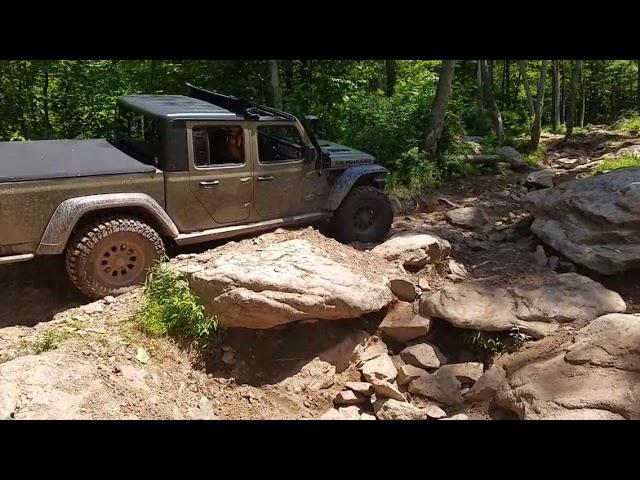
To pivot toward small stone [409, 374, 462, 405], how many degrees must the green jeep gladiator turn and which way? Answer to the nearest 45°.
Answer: approximately 90° to its right

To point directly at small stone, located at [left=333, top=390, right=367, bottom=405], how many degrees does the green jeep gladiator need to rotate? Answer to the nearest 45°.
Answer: approximately 90° to its right

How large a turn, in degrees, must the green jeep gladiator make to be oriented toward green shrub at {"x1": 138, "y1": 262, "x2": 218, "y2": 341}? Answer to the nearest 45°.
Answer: approximately 135° to its right

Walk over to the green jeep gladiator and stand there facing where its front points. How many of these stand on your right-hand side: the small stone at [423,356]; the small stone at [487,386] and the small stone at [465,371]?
3

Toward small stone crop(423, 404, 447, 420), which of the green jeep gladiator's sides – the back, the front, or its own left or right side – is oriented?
right

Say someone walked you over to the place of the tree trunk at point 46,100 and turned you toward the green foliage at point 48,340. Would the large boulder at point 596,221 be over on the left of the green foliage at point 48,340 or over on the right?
left

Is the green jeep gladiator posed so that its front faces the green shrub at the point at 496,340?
no

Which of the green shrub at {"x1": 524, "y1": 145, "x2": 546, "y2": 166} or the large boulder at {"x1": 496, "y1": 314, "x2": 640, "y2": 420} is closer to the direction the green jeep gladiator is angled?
the green shrub

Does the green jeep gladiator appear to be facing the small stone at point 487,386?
no

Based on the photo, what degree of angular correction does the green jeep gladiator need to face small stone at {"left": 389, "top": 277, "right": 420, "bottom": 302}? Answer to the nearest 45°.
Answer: approximately 45° to its right

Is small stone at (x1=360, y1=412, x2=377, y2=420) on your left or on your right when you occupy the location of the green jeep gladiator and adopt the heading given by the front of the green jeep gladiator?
on your right

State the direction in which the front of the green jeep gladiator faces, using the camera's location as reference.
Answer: facing away from the viewer and to the right of the viewer

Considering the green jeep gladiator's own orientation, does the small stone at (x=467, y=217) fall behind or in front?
in front

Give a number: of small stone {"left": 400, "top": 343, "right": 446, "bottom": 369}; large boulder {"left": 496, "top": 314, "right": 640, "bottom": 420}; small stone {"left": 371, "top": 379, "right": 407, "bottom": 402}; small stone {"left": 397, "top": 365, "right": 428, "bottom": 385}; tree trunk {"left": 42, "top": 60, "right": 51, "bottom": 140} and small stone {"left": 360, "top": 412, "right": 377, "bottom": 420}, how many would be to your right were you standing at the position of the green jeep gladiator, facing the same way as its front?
5

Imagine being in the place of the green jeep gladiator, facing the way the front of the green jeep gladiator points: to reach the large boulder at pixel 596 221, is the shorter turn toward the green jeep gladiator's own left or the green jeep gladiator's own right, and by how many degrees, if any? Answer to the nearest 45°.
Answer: approximately 45° to the green jeep gladiator's own right

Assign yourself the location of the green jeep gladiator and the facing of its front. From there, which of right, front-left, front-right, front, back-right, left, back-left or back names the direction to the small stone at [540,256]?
front-right

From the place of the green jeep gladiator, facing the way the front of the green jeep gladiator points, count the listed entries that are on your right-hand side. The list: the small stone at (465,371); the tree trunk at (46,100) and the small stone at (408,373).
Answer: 2

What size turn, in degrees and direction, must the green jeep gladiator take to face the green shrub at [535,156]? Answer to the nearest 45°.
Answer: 0° — it already faces it

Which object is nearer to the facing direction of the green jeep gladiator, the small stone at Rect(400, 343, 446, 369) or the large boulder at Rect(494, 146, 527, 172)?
the large boulder

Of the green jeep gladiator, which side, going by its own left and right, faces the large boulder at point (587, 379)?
right

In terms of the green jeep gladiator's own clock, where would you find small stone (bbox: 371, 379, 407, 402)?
The small stone is roughly at 3 o'clock from the green jeep gladiator.
